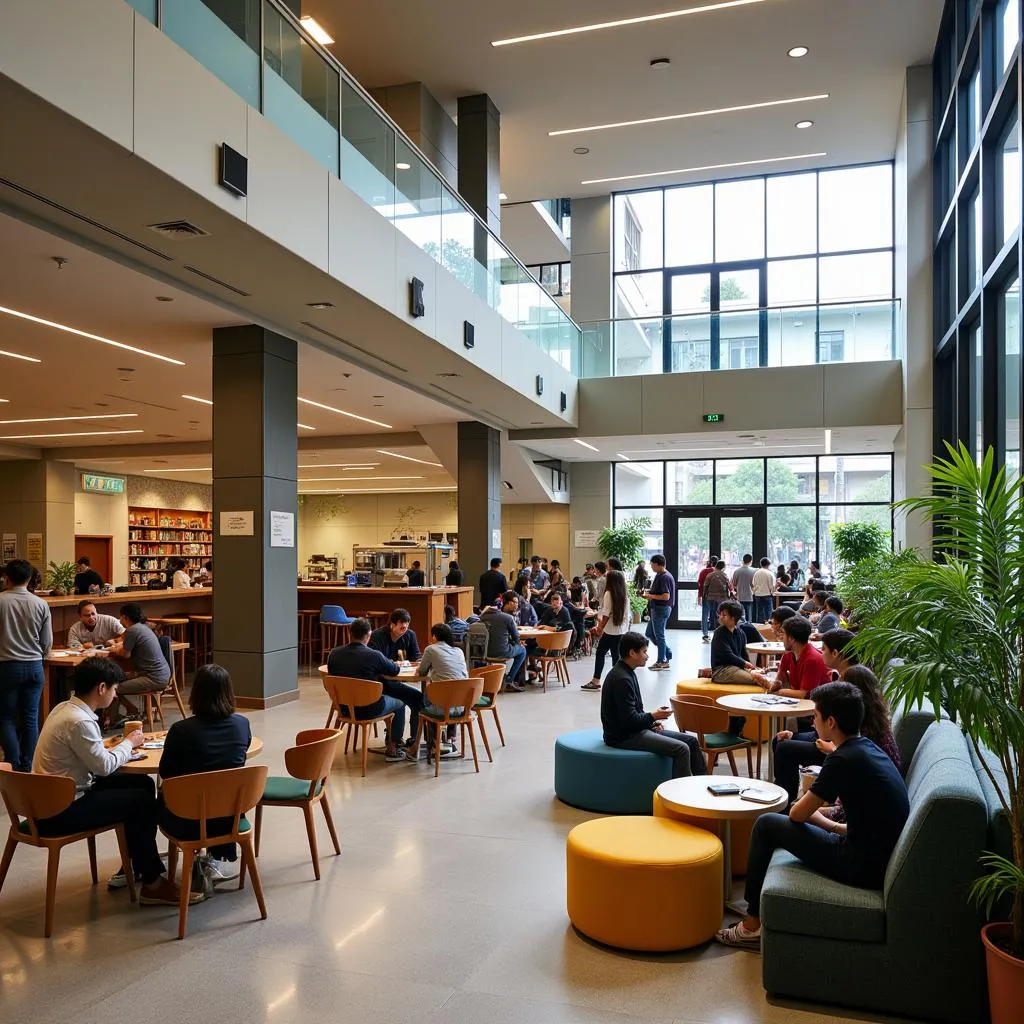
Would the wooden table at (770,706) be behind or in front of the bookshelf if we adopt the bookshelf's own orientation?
in front

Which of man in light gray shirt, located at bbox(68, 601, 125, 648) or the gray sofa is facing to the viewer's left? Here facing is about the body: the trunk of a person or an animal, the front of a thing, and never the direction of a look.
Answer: the gray sofa

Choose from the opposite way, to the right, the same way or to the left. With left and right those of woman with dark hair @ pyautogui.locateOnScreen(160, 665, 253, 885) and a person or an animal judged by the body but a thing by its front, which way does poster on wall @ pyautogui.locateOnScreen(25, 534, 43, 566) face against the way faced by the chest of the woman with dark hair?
the opposite way

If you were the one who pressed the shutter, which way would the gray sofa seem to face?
facing to the left of the viewer

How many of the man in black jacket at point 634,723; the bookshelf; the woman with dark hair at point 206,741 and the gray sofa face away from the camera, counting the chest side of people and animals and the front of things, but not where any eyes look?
1

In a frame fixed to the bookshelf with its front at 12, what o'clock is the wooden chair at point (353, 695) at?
The wooden chair is roughly at 12 o'clock from the bookshelf.

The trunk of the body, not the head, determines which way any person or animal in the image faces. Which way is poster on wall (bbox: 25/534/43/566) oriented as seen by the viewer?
toward the camera

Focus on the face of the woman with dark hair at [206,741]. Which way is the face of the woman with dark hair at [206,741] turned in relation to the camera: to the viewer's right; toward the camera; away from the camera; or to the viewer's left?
away from the camera

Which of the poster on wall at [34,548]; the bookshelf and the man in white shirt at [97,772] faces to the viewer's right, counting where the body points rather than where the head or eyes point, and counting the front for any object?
the man in white shirt

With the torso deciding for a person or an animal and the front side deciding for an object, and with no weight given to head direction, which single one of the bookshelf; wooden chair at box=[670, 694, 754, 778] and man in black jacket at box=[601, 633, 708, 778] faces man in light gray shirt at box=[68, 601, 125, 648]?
the bookshelf

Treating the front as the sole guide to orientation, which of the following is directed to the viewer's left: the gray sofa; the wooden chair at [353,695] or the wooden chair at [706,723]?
the gray sofa

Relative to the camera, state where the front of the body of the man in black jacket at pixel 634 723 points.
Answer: to the viewer's right

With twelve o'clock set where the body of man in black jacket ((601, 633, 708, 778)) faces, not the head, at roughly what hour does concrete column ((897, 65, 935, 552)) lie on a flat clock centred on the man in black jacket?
The concrete column is roughly at 10 o'clock from the man in black jacket.

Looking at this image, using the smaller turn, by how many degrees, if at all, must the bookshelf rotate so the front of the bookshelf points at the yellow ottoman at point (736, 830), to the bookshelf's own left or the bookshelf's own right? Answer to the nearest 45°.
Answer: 0° — it already faces it

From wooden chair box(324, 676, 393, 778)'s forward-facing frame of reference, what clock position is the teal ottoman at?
The teal ottoman is roughly at 3 o'clock from the wooden chair.

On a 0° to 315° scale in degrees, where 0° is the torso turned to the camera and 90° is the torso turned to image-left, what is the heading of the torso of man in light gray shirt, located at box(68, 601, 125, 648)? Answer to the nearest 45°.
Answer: approximately 0°

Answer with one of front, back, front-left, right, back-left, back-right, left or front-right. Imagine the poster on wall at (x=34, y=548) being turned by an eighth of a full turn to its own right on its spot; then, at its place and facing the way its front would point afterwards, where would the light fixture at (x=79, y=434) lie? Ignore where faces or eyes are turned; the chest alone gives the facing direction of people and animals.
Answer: front-left

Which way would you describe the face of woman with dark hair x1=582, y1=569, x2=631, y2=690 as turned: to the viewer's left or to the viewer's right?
to the viewer's left

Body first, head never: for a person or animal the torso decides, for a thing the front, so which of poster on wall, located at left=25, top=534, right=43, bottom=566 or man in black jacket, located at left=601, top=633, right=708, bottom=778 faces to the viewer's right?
the man in black jacket

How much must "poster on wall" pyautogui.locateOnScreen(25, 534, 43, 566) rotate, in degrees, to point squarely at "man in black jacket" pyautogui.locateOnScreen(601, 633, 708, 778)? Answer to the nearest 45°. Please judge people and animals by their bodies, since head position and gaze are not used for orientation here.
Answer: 0° — it already faces them

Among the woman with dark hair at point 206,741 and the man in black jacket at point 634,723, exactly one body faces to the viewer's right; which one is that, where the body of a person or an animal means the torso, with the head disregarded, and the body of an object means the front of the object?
the man in black jacket
